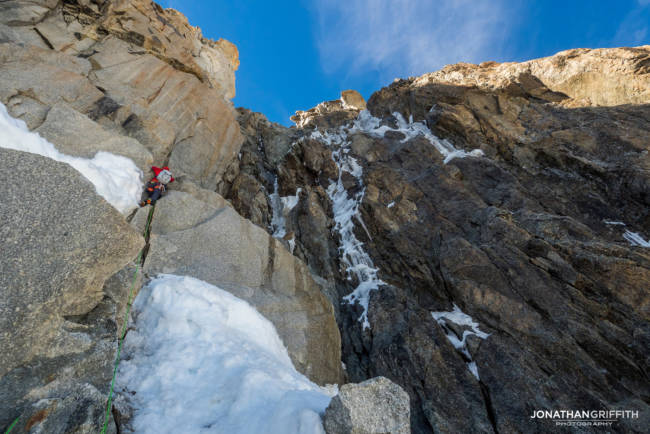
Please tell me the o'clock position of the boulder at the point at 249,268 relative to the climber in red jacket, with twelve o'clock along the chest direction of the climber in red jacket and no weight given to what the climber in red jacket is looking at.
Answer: The boulder is roughly at 4 o'clock from the climber in red jacket.

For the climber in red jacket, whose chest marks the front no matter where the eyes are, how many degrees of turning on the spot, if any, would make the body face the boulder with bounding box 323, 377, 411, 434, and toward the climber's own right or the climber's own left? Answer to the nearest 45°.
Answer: approximately 180°

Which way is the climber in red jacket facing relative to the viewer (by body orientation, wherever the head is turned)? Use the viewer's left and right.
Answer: facing away from the viewer

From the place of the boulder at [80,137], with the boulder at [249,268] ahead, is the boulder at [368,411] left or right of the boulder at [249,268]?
right
